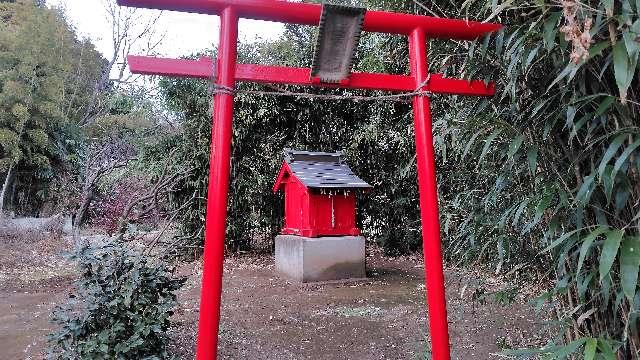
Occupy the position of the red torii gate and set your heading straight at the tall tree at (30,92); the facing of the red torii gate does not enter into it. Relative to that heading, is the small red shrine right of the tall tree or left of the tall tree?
right

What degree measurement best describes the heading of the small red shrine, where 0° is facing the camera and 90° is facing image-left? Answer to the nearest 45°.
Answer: approximately 315°

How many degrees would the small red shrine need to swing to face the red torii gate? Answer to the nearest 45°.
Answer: approximately 45° to its right

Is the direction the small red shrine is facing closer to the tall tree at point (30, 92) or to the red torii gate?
the red torii gate

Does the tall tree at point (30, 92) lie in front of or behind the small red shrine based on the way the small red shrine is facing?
behind

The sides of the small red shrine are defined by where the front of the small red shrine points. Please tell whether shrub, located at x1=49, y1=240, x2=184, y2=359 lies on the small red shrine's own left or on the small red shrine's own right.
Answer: on the small red shrine's own right
